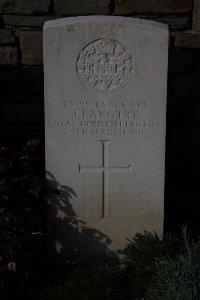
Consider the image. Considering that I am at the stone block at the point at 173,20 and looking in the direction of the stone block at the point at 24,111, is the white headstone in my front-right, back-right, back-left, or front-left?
front-left

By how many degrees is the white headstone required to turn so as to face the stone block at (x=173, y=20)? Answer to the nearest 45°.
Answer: approximately 135° to its left

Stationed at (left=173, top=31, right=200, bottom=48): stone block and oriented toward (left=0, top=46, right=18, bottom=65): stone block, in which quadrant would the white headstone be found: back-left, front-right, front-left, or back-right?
front-left

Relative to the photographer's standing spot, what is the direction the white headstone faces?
facing the viewer

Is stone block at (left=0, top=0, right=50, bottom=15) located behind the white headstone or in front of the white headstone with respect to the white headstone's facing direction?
behind

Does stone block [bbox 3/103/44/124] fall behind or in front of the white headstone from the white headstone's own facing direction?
behind

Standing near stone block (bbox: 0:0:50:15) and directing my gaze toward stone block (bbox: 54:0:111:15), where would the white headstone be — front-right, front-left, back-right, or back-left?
front-right

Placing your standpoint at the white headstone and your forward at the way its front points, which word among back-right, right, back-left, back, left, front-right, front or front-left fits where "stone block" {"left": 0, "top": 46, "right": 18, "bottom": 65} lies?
back-right

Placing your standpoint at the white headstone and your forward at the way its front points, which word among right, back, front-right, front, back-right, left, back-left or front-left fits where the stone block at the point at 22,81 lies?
back-right

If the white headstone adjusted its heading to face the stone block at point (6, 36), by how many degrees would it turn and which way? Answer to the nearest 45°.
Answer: approximately 135° to its right
